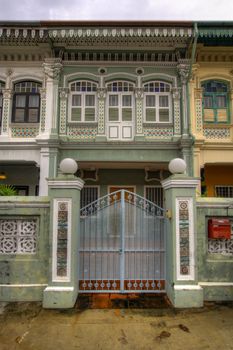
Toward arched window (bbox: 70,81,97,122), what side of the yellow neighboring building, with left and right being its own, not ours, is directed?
right

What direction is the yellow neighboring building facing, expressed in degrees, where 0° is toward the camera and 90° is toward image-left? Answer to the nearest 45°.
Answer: approximately 0°

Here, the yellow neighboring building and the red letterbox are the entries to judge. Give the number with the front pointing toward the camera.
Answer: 2

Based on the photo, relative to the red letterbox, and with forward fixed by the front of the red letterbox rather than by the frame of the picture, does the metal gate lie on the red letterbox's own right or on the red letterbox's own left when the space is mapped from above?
on the red letterbox's own right

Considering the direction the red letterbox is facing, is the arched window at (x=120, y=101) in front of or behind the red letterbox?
behind

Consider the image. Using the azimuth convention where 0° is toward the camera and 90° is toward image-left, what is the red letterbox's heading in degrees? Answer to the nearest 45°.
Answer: approximately 0°

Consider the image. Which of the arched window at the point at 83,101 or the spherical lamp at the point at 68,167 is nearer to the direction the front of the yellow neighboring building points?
the spherical lamp
